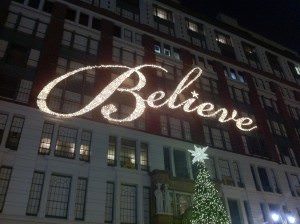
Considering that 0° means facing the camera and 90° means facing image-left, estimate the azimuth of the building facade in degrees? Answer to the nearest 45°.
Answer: approximately 315°
